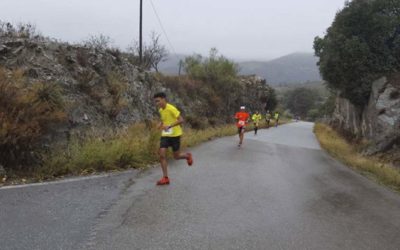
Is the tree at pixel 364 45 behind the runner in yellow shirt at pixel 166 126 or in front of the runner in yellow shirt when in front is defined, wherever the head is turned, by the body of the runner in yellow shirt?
behind

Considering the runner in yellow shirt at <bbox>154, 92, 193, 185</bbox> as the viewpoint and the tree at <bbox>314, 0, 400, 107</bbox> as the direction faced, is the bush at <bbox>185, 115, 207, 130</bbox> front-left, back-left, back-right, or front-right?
front-left

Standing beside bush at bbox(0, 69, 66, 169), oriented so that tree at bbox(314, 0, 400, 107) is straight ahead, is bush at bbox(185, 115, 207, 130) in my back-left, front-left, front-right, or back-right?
front-left

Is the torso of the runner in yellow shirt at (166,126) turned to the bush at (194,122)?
no

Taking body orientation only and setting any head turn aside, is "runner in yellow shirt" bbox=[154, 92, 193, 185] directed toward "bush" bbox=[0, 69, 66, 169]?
no

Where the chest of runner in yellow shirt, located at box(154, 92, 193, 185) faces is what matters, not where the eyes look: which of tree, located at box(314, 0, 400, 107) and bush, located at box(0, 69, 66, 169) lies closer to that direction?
the bush

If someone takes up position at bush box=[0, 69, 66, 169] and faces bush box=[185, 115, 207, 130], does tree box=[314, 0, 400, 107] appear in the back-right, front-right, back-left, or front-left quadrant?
front-right

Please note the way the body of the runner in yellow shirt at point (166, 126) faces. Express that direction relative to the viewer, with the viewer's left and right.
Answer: facing the viewer and to the left of the viewer
